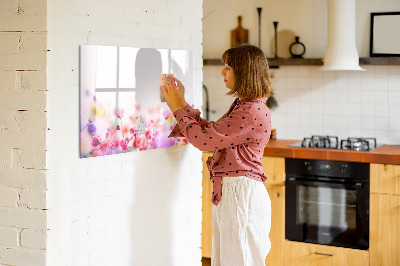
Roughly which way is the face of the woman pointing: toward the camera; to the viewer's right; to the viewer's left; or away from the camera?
to the viewer's left

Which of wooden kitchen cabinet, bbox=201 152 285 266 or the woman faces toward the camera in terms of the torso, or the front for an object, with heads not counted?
the wooden kitchen cabinet

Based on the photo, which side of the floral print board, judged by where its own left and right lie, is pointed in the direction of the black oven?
left

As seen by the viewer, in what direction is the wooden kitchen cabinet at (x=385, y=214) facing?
toward the camera

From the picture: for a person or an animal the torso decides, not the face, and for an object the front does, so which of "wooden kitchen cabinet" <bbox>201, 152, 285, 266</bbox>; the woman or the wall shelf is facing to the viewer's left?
the woman

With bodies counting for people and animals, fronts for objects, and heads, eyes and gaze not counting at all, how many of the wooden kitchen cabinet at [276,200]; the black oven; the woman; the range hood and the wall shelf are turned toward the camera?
4

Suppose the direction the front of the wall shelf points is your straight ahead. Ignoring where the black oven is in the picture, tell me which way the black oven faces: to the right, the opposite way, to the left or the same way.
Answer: the same way

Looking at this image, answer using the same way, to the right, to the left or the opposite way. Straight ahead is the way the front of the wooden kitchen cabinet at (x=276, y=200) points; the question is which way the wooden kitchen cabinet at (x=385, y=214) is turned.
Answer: the same way

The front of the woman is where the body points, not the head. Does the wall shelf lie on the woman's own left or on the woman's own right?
on the woman's own right

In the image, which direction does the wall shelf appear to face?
toward the camera

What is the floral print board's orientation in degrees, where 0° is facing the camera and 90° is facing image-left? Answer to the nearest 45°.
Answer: approximately 315°

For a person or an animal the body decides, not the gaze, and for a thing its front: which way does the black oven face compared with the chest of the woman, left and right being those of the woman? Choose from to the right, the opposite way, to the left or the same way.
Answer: to the left

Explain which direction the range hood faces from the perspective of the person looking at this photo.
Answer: facing the viewer

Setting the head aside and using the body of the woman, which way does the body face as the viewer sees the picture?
to the viewer's left
